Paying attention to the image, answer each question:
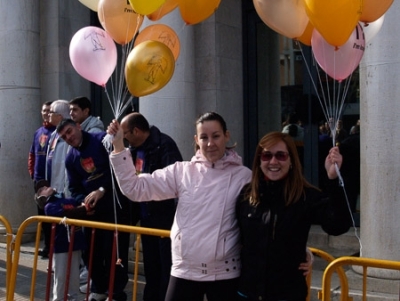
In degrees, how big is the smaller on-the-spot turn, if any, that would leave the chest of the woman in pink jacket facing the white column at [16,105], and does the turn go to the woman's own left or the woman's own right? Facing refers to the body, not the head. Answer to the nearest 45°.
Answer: approximately 135° to the woman's own right

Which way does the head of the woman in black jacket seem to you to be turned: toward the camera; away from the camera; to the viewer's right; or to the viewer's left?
toward the camera

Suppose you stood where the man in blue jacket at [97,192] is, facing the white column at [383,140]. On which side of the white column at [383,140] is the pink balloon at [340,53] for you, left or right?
right

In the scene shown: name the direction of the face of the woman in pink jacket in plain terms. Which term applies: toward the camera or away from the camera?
toward the camera

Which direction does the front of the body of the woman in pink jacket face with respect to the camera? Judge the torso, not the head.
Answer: toward the camera

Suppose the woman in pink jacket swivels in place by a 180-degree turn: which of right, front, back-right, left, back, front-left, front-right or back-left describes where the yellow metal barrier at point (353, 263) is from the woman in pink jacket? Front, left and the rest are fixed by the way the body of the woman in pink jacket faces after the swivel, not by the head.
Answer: right

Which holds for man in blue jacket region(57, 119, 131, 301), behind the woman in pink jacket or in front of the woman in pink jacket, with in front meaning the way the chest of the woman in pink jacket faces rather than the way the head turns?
behind
